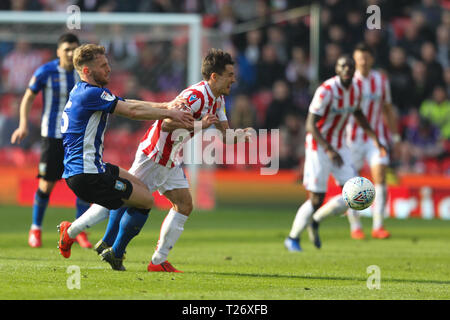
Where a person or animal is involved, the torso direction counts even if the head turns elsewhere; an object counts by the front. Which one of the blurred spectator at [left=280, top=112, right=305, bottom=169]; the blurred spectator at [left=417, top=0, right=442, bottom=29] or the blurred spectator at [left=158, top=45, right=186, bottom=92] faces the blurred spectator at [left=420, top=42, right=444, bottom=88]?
the blurred spectator at [left=417, top=0, right=442, bottom=29]

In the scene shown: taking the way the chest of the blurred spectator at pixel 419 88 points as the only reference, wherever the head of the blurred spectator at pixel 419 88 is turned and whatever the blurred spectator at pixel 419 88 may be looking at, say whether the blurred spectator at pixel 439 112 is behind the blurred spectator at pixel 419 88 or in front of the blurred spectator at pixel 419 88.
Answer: in front

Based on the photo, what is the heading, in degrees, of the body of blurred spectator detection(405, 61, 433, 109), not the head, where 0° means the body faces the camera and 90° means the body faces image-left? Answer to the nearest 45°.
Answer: approximately 0°

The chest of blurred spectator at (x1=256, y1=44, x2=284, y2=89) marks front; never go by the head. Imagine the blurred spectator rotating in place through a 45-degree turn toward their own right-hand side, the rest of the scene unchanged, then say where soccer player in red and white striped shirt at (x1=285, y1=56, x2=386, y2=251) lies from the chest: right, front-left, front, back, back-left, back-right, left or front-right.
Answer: front-left

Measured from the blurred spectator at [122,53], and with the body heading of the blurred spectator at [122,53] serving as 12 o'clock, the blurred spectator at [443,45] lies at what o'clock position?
the blurred spectator at [443,45] is roughly at 9 o'clock from the blurred spectator at [122,53].

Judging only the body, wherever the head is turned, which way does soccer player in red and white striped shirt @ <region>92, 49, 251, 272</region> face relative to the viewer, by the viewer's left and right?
facing to the right of the viewer

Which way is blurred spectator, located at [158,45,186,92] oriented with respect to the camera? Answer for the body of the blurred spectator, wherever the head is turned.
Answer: toward the camera

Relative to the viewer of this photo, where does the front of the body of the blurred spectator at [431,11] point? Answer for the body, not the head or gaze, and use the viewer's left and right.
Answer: facing the viewer

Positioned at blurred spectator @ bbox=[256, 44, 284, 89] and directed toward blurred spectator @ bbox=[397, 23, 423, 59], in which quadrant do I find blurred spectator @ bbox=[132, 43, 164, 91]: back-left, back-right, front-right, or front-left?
back-left

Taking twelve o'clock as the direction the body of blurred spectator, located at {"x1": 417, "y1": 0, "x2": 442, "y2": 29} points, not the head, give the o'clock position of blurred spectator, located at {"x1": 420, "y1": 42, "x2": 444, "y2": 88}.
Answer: blurred spectator, located at {"x1": 420, "y1": 42, "x2": 444, "y2": 88} is roughly at 12 o'clock from blurred spectator, located at {"x1": 417, "y1": 0, "x2": 442, "y2": 29}.

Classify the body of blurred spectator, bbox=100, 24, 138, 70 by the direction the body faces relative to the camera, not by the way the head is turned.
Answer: toward the camera

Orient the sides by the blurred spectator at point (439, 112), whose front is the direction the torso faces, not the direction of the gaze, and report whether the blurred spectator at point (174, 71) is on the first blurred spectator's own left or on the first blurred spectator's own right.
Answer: on the first blurred spectator's own right

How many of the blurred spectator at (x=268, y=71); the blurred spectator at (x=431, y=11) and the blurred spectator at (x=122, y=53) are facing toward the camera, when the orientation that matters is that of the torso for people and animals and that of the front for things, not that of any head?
3
